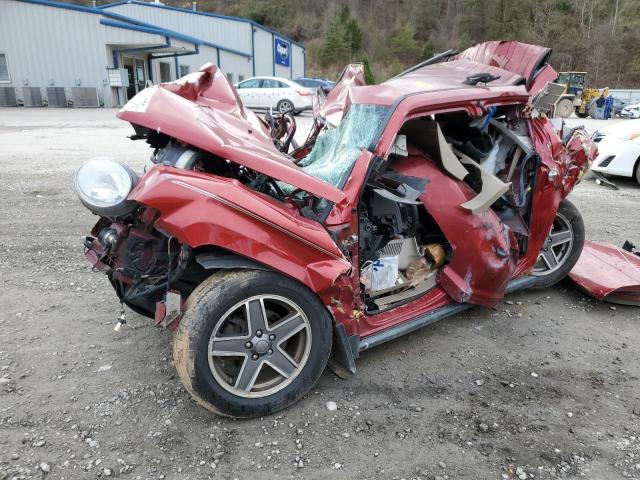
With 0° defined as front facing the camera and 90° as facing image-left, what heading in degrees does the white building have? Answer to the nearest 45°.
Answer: approximately 315°

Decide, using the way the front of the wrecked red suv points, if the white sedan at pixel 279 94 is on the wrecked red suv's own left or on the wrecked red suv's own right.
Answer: on the wrecked red suv's own right

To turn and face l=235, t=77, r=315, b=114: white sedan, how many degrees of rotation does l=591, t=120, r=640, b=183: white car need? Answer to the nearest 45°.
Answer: approximately 90° to its right

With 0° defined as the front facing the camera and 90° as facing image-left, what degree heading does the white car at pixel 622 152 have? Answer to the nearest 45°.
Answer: approximately 45°

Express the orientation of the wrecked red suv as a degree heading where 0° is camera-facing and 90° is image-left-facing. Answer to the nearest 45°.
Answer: approximately 45°

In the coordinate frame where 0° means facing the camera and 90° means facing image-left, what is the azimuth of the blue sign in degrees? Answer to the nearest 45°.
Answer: approximately 315°

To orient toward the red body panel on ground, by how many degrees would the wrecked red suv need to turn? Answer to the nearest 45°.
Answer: approximately 180°

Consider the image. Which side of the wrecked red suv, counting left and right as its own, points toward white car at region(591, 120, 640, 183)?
back
